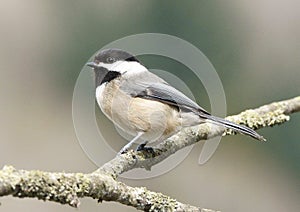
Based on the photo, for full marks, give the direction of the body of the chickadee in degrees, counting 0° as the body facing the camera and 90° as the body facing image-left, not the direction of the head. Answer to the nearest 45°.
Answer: approximately 90°
